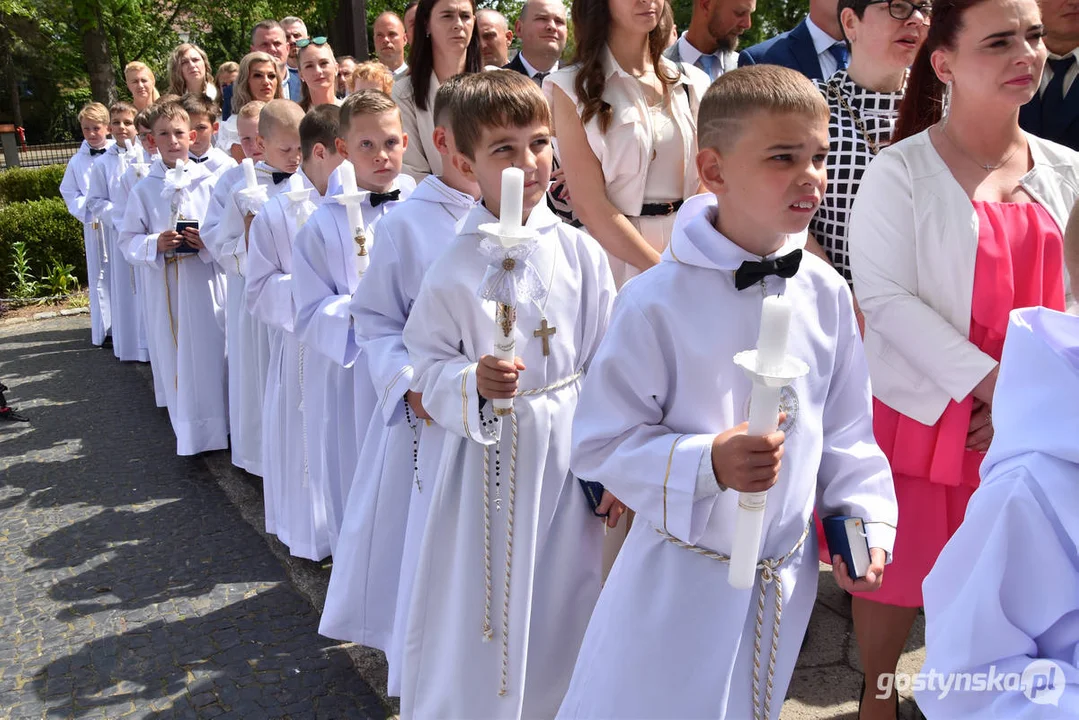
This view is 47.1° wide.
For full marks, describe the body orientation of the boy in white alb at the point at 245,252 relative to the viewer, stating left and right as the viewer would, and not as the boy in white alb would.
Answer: facing the viewer and to the right of the viewer

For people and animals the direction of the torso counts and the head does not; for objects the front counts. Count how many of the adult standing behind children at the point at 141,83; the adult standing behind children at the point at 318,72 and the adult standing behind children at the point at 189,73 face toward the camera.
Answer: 3

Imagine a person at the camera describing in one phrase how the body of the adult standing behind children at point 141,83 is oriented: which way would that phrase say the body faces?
toward the camera

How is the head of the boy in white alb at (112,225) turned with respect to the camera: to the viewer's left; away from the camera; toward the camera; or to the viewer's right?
toward the camera

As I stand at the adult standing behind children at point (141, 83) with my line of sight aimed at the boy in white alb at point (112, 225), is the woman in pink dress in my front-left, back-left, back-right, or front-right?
front-left

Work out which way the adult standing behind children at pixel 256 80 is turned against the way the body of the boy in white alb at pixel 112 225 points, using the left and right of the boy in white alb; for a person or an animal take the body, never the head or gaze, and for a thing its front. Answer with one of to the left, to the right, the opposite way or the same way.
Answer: the same way

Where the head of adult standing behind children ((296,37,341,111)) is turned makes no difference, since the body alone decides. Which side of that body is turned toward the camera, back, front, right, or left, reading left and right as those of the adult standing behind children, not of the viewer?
front

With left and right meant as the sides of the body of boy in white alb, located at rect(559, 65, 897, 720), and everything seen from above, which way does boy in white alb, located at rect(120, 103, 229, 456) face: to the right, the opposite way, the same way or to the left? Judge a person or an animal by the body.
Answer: the same way

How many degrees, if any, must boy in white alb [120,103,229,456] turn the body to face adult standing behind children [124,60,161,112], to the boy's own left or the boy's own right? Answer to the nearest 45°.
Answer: approximately 180°

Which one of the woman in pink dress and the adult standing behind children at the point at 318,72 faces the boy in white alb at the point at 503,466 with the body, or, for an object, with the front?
the adult standing behind children

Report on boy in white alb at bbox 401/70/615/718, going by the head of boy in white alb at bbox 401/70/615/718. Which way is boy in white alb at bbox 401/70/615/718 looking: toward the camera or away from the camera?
toward the camera

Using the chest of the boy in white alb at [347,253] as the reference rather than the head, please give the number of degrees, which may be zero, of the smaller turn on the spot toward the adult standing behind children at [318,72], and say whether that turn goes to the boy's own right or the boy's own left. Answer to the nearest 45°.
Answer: approximately 135° to the boy's own left
